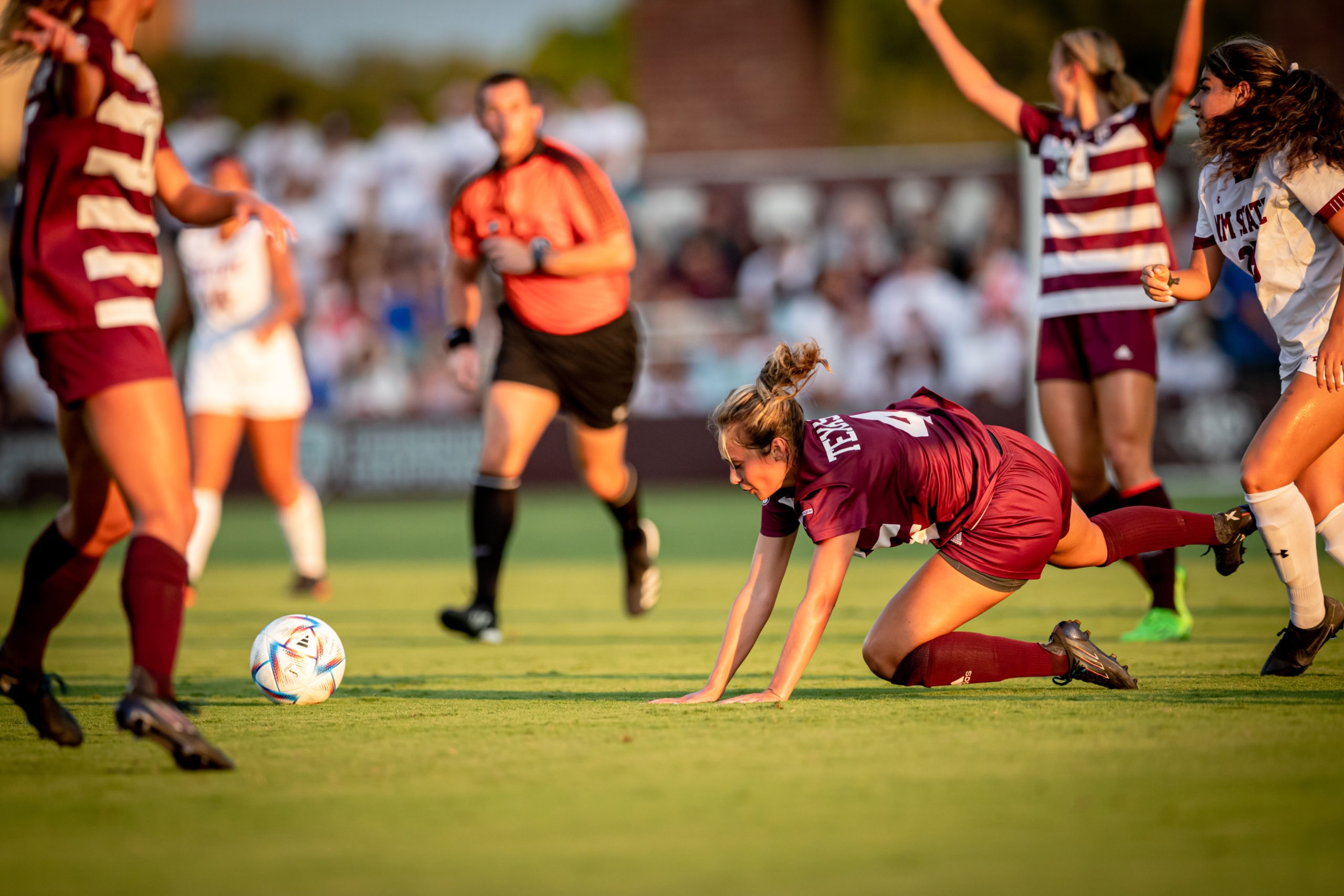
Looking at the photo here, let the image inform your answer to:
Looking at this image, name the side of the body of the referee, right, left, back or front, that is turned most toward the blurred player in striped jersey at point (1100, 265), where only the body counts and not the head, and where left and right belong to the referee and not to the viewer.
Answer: left

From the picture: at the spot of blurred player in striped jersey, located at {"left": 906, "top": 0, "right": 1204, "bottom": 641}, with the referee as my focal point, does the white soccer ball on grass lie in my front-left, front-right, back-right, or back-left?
front-left

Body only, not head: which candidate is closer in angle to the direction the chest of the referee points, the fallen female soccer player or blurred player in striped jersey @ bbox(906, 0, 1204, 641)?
the fallen female soccer player

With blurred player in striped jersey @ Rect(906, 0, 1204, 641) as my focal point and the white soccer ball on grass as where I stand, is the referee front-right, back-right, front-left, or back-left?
front-left

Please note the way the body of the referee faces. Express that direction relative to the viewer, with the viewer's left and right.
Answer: facing the viewer and to the left of the viewer

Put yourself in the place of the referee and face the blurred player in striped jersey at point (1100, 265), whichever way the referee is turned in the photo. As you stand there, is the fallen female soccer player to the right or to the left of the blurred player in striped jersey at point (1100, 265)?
right

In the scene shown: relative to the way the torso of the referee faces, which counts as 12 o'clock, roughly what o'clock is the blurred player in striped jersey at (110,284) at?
The blurred player in striped jersey is roughly at 11 o'clock from the referee.
